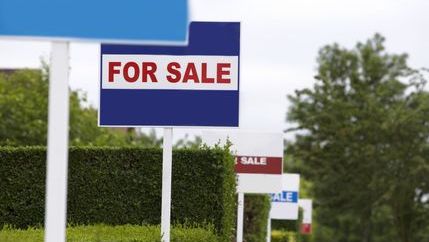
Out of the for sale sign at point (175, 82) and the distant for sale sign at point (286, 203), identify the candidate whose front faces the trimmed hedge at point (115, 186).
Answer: the distant for sale sign

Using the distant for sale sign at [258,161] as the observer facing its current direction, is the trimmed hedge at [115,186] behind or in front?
in front

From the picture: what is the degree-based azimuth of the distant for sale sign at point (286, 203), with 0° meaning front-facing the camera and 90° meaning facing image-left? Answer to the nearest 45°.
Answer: approximately 0°

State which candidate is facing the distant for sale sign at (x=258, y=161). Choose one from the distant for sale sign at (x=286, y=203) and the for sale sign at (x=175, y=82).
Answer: the distant for sale sign at (x=286, y=203)

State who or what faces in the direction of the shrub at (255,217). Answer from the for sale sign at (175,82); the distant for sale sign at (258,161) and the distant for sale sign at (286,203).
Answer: the distant for sale sign at (286,203)

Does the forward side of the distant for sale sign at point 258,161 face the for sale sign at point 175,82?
yes
